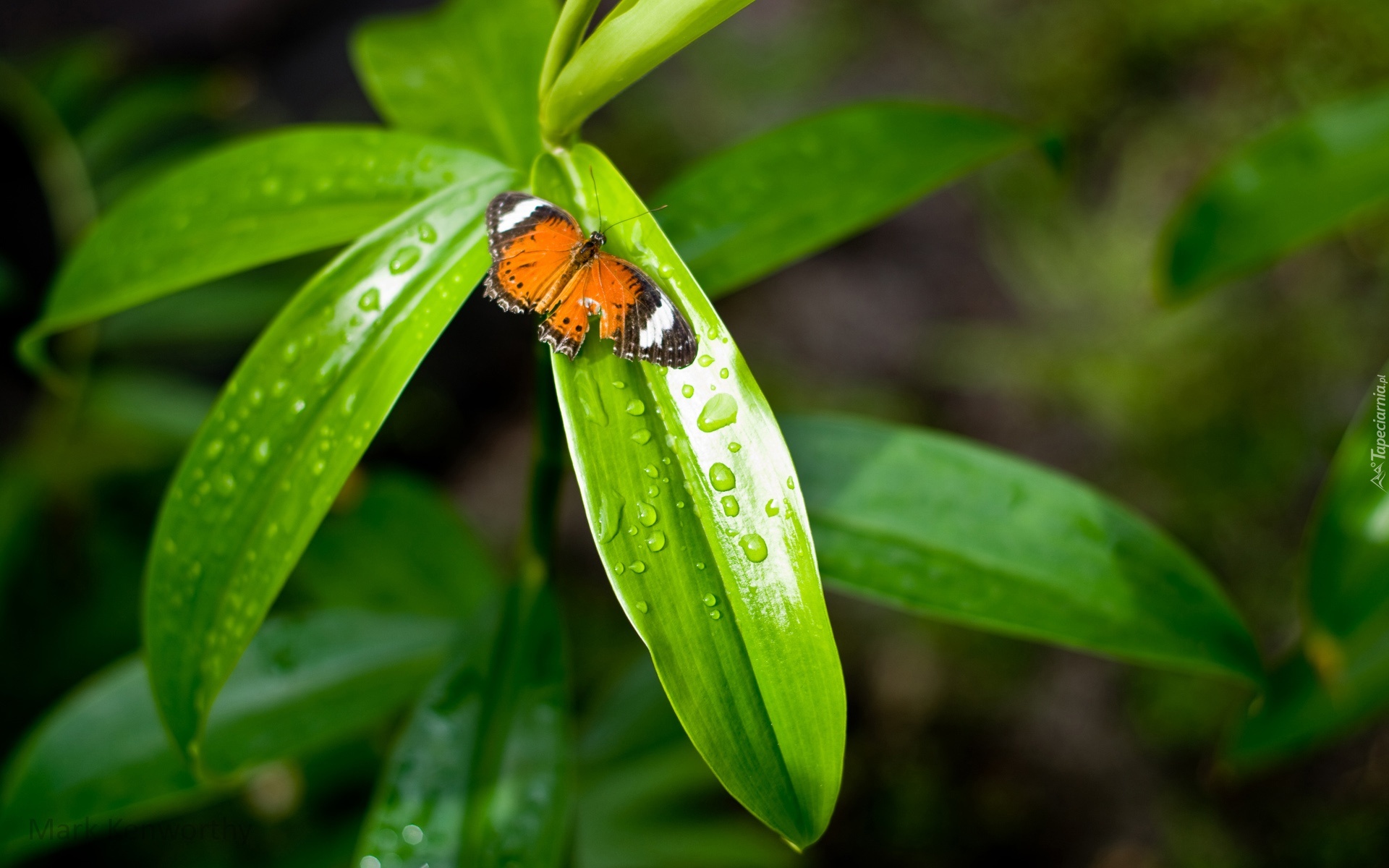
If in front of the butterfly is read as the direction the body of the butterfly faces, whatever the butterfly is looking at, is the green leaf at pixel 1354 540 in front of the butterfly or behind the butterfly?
in front

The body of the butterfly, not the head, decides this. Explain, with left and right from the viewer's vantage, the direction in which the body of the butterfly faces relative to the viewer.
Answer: facing away from the viewer and to the right of the viewer
